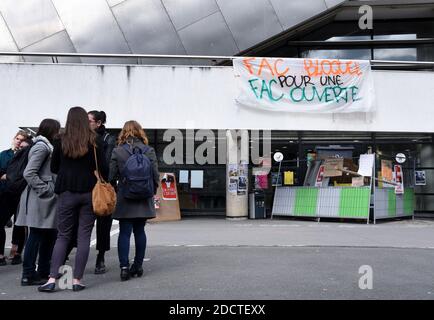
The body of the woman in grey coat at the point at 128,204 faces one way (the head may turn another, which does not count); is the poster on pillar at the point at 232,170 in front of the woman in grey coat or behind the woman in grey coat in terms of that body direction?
in front

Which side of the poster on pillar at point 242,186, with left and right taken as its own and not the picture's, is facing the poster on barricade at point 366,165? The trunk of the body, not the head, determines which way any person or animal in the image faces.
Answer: left

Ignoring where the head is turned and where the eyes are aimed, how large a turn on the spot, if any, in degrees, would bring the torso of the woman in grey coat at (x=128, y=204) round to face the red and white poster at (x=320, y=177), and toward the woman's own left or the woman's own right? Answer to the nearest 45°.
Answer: approximately 45° to the woman's own right

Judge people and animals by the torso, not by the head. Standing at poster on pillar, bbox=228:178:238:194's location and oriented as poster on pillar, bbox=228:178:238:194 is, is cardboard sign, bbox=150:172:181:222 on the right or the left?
on its right

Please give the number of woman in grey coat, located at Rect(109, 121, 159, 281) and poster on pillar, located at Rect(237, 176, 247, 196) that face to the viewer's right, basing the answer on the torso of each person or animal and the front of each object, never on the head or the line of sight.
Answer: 0

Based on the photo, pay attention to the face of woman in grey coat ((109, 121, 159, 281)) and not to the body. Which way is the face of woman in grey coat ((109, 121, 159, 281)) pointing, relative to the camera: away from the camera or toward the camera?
away from the camera

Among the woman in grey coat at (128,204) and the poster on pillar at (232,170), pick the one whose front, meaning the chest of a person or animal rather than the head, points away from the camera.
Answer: the woman in grey coat

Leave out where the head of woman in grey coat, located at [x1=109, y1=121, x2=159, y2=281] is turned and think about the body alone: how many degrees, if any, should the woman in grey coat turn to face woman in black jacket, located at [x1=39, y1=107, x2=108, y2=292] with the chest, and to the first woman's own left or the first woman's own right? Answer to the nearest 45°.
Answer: approximately 135° to the first woman's own left

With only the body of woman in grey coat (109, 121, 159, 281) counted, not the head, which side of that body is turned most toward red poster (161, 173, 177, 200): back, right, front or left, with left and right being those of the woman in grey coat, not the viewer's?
front

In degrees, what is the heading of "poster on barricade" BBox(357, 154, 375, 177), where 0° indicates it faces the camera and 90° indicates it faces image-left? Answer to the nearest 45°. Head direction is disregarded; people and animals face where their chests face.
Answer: approximately 0°
